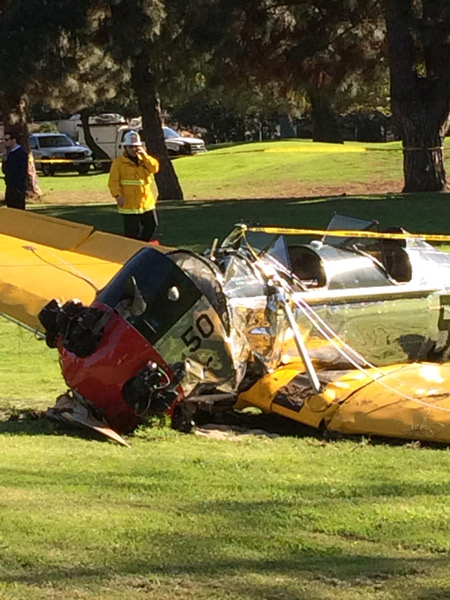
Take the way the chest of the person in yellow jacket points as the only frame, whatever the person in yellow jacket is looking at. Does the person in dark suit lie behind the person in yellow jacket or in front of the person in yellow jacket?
behind

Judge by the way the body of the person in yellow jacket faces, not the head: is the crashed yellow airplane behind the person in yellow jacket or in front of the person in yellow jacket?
in front

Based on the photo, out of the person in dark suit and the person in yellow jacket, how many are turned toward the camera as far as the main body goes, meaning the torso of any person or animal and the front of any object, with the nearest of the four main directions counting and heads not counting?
1

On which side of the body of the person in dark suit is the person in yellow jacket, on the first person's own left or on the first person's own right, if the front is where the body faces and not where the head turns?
on the first person's own left

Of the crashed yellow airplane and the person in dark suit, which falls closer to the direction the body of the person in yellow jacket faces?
the crashed yellow airplane

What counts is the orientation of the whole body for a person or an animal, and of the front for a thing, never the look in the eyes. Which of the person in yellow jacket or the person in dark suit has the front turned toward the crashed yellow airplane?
the person in yellow jacket

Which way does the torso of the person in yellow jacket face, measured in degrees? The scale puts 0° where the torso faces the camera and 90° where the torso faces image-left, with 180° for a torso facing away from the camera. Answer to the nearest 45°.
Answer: approximately 0°
